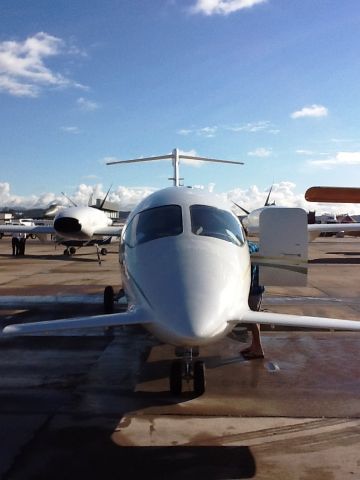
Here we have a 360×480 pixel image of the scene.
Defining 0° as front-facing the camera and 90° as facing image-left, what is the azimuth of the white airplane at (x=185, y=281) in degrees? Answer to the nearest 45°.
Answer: approximately 0°

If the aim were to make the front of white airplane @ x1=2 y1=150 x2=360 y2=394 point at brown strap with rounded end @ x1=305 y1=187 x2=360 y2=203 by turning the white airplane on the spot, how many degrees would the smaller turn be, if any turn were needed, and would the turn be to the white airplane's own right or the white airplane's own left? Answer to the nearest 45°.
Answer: approximately 135° to the white airplane's own left

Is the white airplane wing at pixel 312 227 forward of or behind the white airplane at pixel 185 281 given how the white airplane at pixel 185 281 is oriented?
behind

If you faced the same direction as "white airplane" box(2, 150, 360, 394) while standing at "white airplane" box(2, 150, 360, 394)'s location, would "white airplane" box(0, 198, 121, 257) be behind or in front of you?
behind

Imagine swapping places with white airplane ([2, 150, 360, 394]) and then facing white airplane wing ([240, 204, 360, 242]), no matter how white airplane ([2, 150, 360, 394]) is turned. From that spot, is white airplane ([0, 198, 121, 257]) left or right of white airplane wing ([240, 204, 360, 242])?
left
